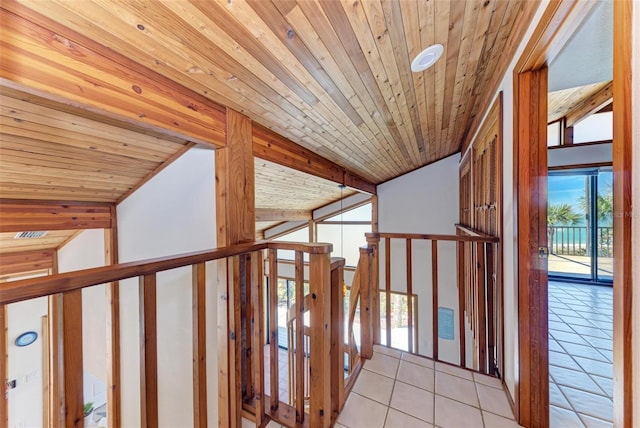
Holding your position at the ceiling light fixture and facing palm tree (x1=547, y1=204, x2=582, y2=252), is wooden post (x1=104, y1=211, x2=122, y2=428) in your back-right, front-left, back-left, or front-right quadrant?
back-left

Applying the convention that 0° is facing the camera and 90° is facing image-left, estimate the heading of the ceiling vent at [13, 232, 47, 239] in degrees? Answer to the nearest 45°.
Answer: approximately 0°

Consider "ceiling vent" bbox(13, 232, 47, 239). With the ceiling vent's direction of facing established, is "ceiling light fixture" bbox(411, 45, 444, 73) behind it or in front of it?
in front

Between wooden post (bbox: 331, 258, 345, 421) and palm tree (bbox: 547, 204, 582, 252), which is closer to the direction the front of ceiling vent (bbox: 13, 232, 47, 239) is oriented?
the wooden post

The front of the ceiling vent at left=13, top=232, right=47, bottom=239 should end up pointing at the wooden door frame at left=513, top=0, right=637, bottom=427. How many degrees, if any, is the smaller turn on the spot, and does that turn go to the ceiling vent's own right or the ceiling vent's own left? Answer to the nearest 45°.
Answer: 0° — it already faces it
